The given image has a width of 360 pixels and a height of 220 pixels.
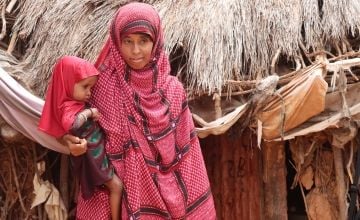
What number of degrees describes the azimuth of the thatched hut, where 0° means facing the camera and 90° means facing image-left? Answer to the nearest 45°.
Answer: approximately 0°

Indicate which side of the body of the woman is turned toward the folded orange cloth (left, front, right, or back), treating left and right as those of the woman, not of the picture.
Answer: left

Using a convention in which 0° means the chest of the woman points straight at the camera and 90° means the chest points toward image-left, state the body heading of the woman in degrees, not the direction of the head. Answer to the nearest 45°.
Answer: approximately 0°
